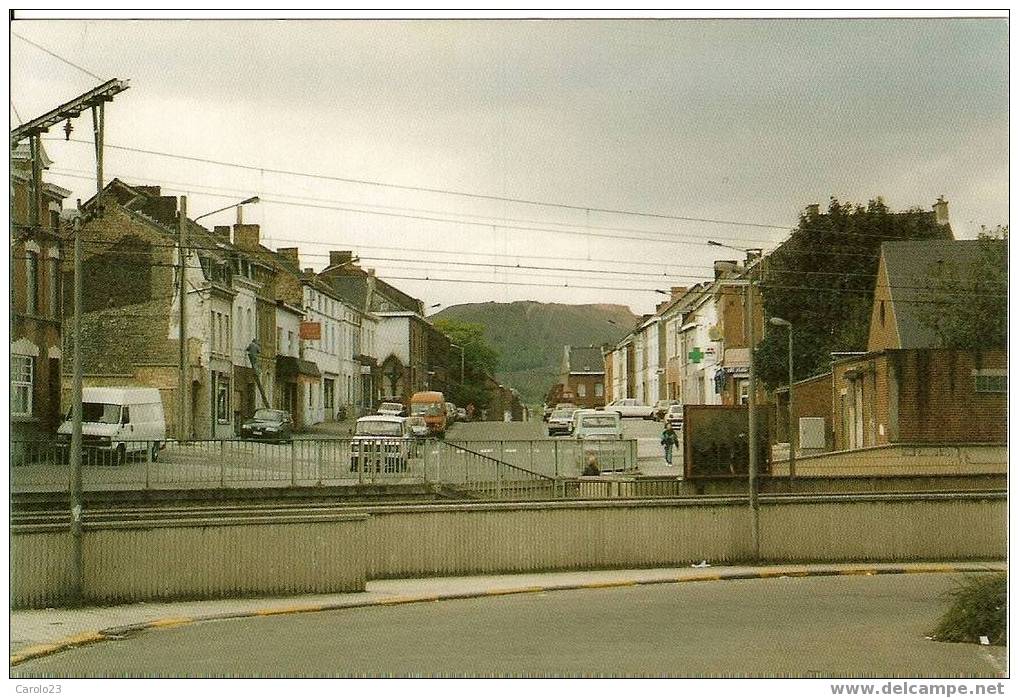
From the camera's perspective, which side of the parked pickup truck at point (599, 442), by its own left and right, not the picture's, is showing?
back

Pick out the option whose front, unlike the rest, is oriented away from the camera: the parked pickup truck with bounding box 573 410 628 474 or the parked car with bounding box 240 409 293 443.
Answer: the parked pickup truck with bounding box 573 410 628 474

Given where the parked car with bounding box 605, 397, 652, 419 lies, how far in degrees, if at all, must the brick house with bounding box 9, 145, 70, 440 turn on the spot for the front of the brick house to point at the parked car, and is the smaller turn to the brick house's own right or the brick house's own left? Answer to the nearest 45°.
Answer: approximately 90° to the brick house's own left

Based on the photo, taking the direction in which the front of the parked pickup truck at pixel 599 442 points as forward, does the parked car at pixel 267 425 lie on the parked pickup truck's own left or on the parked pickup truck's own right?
on the parked pickup truck's own left

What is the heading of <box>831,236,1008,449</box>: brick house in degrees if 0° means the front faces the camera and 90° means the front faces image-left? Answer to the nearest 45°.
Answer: approximately 45°

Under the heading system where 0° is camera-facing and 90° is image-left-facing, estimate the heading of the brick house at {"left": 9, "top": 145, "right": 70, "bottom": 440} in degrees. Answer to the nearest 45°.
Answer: approximately 315°

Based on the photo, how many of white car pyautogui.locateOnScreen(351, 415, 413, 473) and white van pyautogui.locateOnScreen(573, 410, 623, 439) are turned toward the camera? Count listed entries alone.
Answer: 1

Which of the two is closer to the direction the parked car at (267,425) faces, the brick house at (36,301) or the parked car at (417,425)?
the brick house

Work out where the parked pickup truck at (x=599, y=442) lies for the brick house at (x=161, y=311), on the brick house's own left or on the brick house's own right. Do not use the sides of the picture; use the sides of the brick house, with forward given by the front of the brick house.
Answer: on the brick house's own left

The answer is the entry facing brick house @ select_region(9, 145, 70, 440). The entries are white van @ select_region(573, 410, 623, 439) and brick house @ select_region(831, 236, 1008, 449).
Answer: brick house @ select_region(831, 236, 1008, 449)
